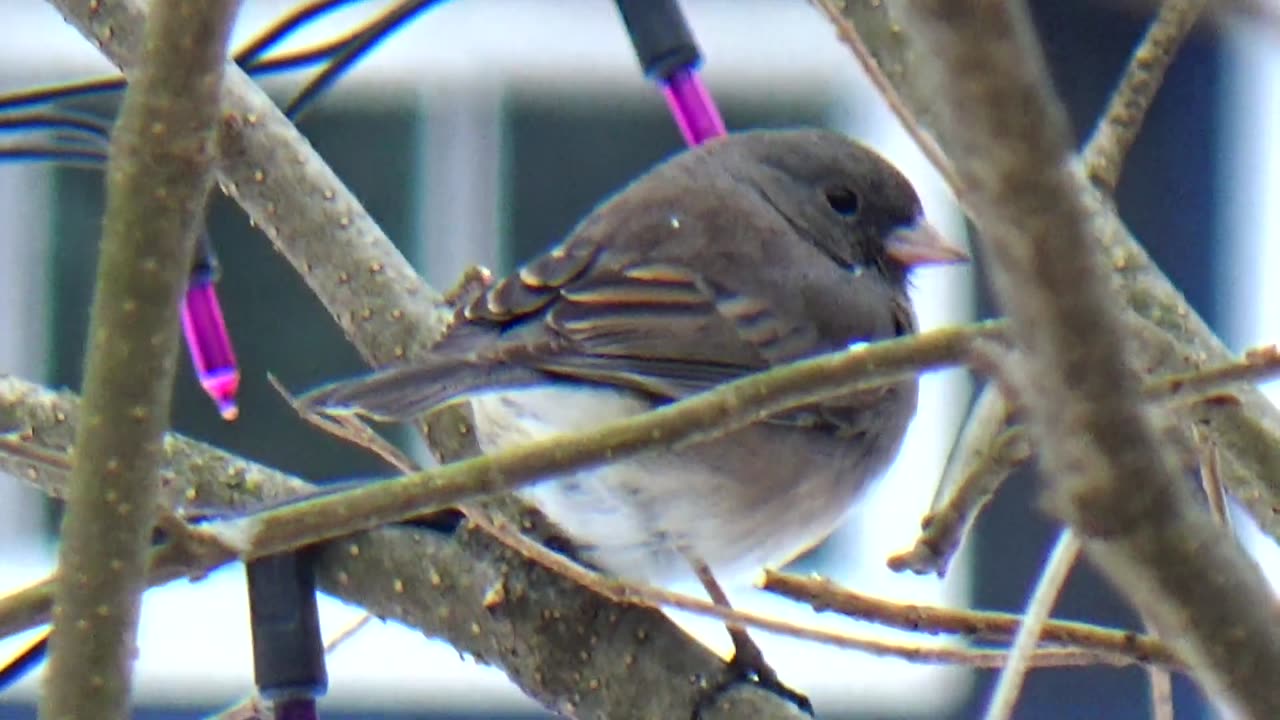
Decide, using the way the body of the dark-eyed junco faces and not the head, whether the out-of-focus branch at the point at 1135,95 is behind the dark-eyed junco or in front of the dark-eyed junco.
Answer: in front

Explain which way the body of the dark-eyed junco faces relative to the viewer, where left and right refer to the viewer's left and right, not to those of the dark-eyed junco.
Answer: facing to the right of the viewer

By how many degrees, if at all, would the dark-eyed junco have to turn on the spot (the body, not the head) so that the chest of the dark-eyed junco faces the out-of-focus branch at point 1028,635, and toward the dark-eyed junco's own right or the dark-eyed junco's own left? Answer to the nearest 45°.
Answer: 0° — it already faces it

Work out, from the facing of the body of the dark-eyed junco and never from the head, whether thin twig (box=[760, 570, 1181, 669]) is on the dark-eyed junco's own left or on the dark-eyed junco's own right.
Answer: on the dark-eyed junco's own right

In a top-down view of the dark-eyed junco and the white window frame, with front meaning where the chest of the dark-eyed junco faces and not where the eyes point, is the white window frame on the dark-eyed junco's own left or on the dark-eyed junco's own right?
on the dark-eyed junco's own left

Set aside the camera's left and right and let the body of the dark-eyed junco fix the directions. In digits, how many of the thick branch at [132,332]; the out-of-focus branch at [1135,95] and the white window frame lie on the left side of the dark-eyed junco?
1
